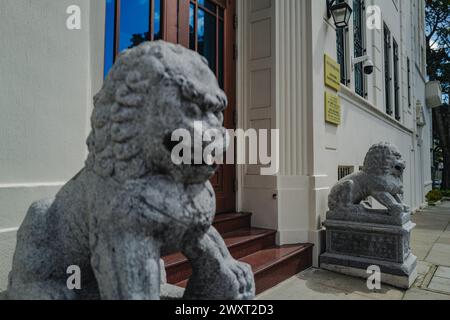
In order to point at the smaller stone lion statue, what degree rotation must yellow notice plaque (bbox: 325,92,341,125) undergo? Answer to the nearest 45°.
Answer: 0° — it already faces it

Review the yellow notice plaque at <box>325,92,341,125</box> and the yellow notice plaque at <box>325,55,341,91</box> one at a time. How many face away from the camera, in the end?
0

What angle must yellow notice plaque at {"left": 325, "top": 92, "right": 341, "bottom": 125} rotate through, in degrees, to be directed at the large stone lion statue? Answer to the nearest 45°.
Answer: approximately 45° to its right

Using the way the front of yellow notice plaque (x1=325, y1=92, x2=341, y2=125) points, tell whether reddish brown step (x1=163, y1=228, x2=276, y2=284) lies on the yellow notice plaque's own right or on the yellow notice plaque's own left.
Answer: on the yellow notice plaque's own right

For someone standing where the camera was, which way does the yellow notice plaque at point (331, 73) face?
facing the viewer and to the right of the viewer
